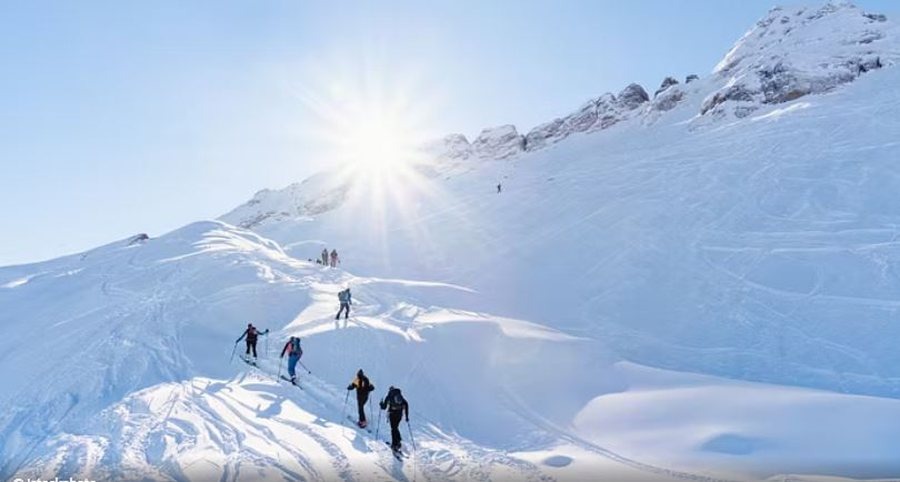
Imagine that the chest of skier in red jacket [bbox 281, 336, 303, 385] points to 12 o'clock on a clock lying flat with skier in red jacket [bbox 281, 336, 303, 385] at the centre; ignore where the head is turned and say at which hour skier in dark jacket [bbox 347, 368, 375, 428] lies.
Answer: skier in dark jacket [bbox 347, 368, 375, 428] is roughly at 7 o'clock from skier in red jacket [bbox 281, 336, 303, 385].

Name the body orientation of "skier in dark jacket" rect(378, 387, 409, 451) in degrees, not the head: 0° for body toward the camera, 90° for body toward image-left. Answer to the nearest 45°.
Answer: approximately 135°

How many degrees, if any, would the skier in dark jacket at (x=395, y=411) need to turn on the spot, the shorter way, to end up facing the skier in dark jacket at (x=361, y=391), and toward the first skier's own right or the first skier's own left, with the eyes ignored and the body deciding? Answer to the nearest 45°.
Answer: approximately 45° to the first skier's own right

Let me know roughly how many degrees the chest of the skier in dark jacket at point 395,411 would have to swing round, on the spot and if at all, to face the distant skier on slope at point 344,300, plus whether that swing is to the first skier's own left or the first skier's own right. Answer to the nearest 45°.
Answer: approximately 45° to the first skier's own right

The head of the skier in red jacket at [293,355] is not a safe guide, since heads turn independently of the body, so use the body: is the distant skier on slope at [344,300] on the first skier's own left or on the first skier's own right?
on the first skier's own right

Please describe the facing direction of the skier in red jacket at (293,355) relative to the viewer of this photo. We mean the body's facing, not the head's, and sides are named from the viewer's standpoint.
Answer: facing away from the viewer and to the left of the viewer

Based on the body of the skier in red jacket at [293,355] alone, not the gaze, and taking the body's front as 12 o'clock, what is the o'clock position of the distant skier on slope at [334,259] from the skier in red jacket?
The distant skier on slope is roughly at 2 o'clock from the skier in red jacket.

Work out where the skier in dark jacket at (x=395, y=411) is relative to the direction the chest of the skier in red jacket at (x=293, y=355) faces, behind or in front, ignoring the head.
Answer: behind
